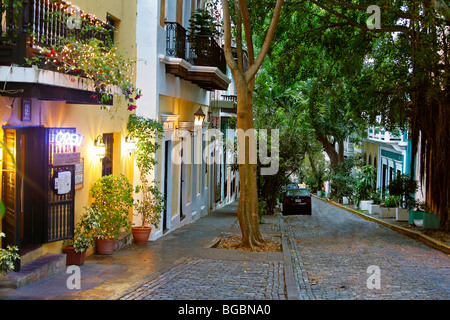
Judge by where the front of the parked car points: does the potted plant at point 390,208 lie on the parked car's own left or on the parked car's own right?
on the parked car's own right

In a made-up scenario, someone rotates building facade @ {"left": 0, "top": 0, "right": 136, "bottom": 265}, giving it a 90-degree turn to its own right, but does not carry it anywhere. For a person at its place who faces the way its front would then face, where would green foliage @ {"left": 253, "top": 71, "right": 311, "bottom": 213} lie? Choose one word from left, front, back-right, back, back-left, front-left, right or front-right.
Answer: back

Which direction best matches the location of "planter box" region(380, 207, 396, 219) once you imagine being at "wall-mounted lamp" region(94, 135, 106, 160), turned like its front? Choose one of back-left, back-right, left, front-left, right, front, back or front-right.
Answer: left

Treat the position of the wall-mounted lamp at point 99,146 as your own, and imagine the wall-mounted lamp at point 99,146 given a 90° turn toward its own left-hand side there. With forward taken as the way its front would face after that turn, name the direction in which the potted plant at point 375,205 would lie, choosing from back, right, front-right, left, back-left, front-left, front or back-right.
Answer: front

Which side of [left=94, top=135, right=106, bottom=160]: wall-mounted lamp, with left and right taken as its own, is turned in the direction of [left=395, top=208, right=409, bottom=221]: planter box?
left

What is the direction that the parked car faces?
away from the camera

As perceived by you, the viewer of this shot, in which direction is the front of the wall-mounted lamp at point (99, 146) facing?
facing the viewer and to the right of the viewer

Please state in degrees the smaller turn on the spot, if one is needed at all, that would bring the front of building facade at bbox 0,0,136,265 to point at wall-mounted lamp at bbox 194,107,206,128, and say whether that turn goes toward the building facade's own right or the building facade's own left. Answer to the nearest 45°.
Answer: approximately 90° to the building facade's own left

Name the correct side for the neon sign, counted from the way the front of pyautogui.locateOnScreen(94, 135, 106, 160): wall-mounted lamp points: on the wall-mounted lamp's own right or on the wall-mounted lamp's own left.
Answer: on the wall-mounted lamp's own right

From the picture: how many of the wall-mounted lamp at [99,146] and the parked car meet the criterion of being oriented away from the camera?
1

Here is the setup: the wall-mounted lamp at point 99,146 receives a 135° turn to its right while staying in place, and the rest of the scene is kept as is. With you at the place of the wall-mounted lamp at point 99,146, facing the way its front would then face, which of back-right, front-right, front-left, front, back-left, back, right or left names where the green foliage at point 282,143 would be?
back-right

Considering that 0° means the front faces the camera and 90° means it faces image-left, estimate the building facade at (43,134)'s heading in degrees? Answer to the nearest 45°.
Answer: approximately 315°

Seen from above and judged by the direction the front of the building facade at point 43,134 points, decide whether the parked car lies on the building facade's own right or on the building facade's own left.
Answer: on the building facade's own left

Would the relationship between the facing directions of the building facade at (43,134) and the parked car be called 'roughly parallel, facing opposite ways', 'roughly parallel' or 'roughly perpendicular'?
roughly perpendicular

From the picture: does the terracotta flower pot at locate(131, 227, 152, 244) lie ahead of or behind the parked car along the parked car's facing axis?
behind

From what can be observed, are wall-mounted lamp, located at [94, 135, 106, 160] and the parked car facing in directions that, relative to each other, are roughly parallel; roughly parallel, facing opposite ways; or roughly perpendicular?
roughly perpendicular
